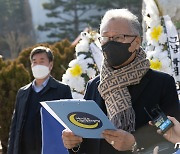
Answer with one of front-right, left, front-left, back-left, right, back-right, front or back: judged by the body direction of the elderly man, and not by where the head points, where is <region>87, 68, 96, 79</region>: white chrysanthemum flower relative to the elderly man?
back-right

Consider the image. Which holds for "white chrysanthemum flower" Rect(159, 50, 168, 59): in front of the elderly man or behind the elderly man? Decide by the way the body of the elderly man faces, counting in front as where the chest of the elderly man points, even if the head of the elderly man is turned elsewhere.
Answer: behind

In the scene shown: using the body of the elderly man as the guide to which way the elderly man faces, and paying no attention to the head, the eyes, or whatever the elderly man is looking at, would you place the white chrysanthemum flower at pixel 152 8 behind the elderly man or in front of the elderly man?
behind

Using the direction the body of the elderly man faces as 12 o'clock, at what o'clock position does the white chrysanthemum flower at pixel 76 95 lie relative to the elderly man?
The white chrysanthemum flower is roughly at 4 o'clock from the elderly man.

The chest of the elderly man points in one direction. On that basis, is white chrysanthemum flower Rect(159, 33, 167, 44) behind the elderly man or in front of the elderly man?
behind

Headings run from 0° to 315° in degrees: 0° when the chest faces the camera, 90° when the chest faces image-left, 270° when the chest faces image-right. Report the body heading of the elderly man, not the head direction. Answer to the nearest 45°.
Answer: approximately 45°
